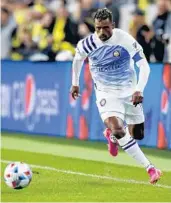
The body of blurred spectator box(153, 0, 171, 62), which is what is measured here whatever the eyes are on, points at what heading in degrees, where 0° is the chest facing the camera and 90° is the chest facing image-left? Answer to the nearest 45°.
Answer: approximately 0°

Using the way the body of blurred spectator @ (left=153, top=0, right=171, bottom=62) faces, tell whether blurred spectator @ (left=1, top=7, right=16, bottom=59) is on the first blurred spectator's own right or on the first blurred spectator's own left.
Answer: on the first blurred spectator's own right

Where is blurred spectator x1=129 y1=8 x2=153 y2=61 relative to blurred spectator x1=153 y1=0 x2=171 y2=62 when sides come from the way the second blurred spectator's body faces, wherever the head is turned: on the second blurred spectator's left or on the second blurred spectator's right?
on the second blurred spectator's right

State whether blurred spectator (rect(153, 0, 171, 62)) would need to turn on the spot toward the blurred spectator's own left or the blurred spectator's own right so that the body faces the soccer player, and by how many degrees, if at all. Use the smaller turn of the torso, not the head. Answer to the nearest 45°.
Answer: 0° — they already face them
